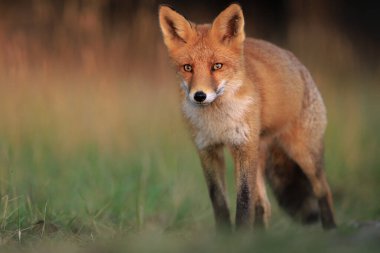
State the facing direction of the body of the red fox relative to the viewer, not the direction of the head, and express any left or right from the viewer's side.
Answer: facing the viewer and to the left of the viewer
